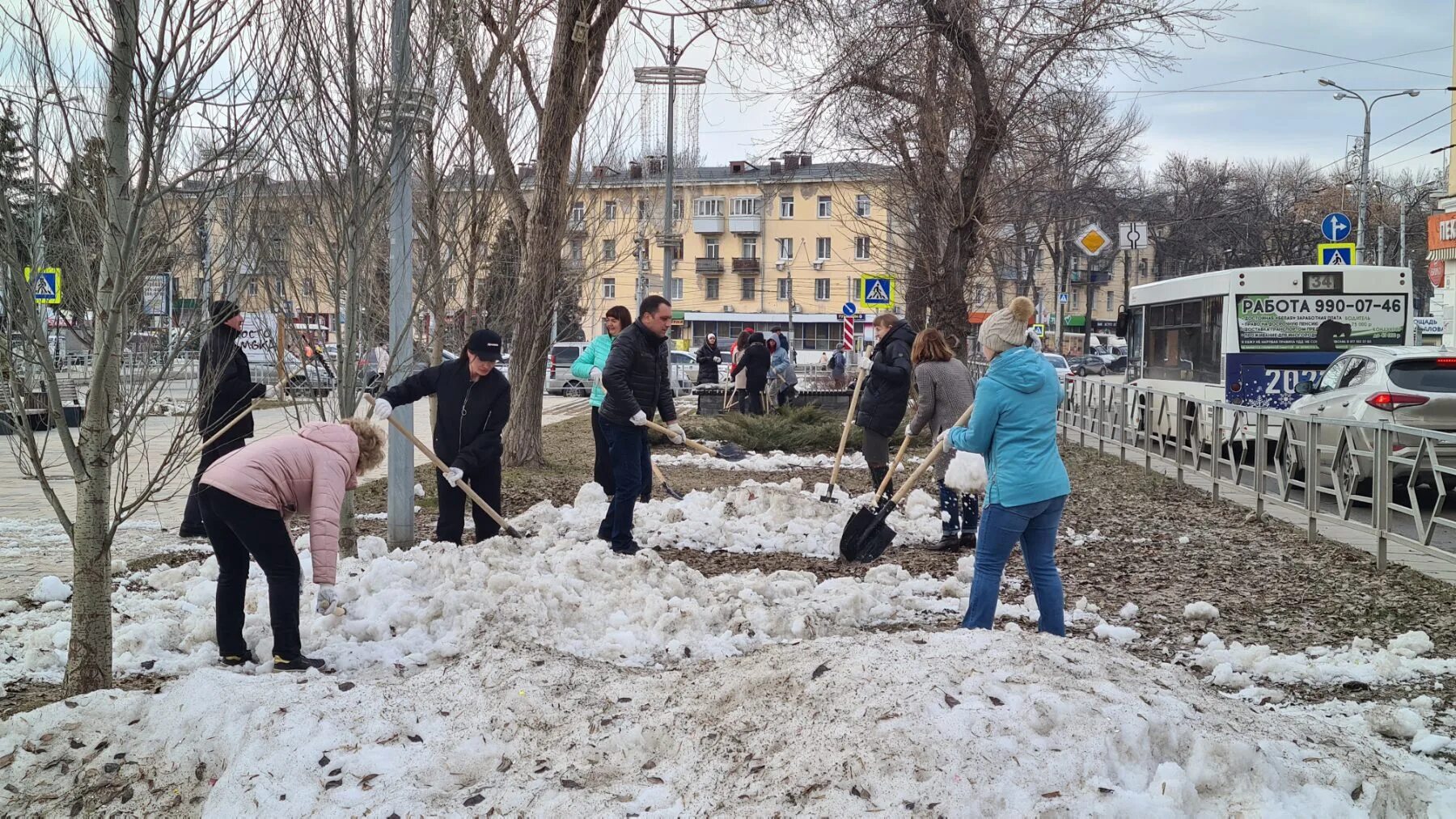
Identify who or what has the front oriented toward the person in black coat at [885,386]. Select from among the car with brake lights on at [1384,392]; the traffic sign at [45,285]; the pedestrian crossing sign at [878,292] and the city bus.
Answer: the pedestrian crossing sign

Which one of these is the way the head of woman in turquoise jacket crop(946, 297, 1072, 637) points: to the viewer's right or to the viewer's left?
to the viewer's left

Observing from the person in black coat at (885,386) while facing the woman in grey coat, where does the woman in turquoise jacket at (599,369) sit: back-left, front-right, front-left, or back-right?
back-right

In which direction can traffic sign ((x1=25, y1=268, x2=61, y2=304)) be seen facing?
toward the camera

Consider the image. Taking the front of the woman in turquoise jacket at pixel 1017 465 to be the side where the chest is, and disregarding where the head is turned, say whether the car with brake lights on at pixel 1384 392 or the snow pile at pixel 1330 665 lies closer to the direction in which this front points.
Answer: the car with brake lights on

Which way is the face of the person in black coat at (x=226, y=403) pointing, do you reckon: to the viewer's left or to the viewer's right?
to the viewer's right

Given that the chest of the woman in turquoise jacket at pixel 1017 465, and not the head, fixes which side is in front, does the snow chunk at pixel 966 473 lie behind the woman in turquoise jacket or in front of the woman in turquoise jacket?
in front

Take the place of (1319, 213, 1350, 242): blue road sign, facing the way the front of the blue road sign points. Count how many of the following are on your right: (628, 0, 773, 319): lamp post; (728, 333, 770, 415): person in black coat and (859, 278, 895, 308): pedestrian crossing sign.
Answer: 3

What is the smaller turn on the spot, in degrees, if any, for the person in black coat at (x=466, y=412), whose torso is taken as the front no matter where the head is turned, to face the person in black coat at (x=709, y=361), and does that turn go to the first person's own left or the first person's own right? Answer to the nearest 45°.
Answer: approximately 180°

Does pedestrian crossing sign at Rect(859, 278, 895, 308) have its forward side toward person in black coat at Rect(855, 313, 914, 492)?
yes

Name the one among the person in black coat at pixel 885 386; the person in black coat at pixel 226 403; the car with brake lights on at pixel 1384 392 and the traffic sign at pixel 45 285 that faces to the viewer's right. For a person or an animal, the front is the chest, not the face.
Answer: the person in black coat at pixel 226 403

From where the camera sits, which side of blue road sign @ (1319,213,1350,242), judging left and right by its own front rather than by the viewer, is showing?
front

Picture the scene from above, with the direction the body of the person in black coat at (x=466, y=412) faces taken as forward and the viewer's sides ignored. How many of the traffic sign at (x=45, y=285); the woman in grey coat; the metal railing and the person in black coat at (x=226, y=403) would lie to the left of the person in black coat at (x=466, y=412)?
2

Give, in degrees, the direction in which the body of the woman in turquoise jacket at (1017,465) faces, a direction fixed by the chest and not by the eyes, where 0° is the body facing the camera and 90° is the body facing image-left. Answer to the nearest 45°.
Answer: approximately 135°

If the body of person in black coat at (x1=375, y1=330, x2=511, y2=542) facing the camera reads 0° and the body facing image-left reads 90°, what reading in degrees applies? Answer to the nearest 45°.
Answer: approximately 0°

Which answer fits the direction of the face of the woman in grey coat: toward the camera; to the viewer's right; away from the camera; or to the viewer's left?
away from the camera

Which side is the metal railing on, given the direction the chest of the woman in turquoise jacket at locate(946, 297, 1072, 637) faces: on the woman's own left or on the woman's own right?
on the woman's own right
